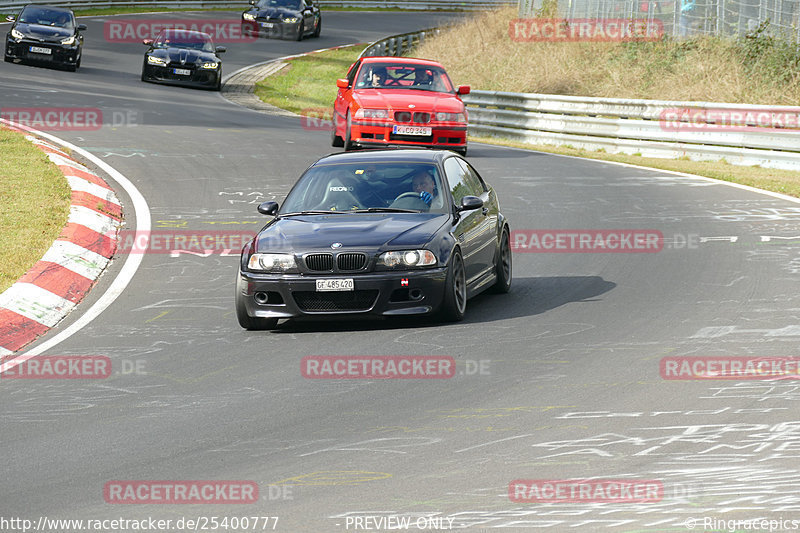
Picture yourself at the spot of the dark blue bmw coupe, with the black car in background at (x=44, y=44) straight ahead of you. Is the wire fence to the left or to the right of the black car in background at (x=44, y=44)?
right

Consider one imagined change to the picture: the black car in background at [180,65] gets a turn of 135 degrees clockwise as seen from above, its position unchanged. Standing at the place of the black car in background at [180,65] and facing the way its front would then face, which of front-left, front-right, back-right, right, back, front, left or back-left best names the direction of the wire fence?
back-right

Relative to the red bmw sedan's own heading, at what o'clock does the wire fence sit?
The wire fence is roughly at 7 o'clock from the red bmw sedan.

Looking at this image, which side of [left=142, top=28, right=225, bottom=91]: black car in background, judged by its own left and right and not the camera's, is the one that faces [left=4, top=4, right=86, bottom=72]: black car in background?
right

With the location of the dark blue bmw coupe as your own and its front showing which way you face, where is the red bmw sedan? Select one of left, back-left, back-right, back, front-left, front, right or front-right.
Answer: back-right

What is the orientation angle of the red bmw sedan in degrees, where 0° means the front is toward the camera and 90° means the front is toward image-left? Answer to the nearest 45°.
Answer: approximately 0°

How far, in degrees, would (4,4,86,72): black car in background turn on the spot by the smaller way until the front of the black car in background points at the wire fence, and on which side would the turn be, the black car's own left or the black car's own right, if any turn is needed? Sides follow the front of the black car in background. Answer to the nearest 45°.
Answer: approximately 90° to the black car's own left

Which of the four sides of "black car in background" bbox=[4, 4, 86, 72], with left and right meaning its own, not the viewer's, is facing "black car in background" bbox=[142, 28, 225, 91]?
left

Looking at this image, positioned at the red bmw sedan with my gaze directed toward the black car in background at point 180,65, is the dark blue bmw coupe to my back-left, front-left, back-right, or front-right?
back-left

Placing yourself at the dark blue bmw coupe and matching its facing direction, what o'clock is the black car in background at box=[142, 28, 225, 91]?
The black car in background is roughly at 4 o'clock from the dark blue bmw coupe.

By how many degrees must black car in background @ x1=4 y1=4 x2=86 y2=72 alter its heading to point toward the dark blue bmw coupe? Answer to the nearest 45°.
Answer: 0° — it already faces it

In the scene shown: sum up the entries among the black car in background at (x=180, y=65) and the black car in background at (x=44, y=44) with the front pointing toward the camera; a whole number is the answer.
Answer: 2
